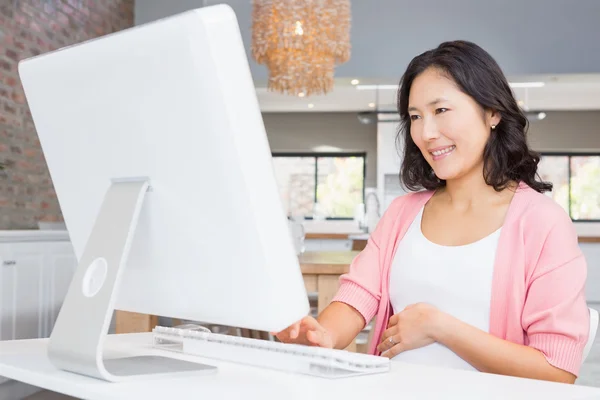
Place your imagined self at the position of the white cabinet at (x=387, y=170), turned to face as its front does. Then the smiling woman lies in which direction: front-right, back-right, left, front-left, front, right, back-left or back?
front

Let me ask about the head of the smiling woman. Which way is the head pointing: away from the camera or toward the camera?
toward the camera

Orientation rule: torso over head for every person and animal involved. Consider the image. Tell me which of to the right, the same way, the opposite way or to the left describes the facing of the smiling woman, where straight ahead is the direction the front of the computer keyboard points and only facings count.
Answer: the opposite way

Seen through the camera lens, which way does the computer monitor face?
facing away from the viewer and to the right of the viewer

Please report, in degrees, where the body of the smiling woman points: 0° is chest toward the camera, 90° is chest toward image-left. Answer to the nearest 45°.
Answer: approximately 45°

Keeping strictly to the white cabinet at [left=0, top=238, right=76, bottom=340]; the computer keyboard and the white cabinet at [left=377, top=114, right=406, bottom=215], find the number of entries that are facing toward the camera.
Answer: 2

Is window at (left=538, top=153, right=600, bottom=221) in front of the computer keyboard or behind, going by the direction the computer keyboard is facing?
in front

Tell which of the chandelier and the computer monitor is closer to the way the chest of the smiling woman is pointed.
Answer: the computer monitor

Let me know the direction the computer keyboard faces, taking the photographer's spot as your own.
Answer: facing away from the viewer and to the right of the viewer

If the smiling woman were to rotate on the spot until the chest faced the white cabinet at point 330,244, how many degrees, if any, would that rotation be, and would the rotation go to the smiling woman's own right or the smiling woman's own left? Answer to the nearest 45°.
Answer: approximately 135° to the smiling woman's own right

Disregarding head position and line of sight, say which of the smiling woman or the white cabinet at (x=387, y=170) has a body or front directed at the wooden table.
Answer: the white cabinet

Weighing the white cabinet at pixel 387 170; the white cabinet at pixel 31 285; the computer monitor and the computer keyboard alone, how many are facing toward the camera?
2

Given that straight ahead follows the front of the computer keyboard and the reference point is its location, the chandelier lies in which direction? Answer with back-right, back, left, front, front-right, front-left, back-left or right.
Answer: front-left

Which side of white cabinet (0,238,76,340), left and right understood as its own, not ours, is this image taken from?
front

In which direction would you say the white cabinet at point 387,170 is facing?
toward the camera
